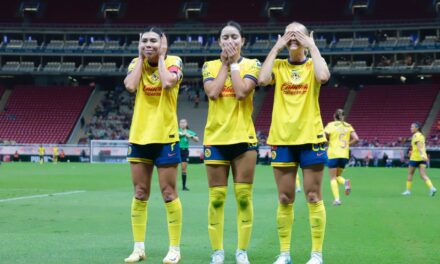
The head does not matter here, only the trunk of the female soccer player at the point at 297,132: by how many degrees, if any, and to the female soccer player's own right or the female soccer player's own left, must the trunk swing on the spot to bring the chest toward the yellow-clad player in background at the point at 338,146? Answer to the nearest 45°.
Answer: approximately 180°

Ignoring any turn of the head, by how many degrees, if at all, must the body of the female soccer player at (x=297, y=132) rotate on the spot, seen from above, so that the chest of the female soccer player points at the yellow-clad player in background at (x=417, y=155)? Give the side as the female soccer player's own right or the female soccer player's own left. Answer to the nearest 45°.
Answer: approximately 180°

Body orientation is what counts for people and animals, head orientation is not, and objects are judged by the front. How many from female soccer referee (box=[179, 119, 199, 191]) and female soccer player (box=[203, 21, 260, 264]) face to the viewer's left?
0

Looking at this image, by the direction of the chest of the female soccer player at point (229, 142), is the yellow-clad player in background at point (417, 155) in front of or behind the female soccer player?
behind

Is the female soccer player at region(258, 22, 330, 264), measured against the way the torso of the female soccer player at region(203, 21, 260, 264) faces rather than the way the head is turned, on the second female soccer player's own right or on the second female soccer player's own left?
on the second female soccer player's own left

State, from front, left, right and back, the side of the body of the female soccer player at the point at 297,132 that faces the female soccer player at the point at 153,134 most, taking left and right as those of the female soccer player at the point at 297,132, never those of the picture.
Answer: right

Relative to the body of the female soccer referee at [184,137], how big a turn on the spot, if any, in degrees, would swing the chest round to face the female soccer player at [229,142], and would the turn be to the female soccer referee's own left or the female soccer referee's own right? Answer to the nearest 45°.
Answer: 0° — they already face them
